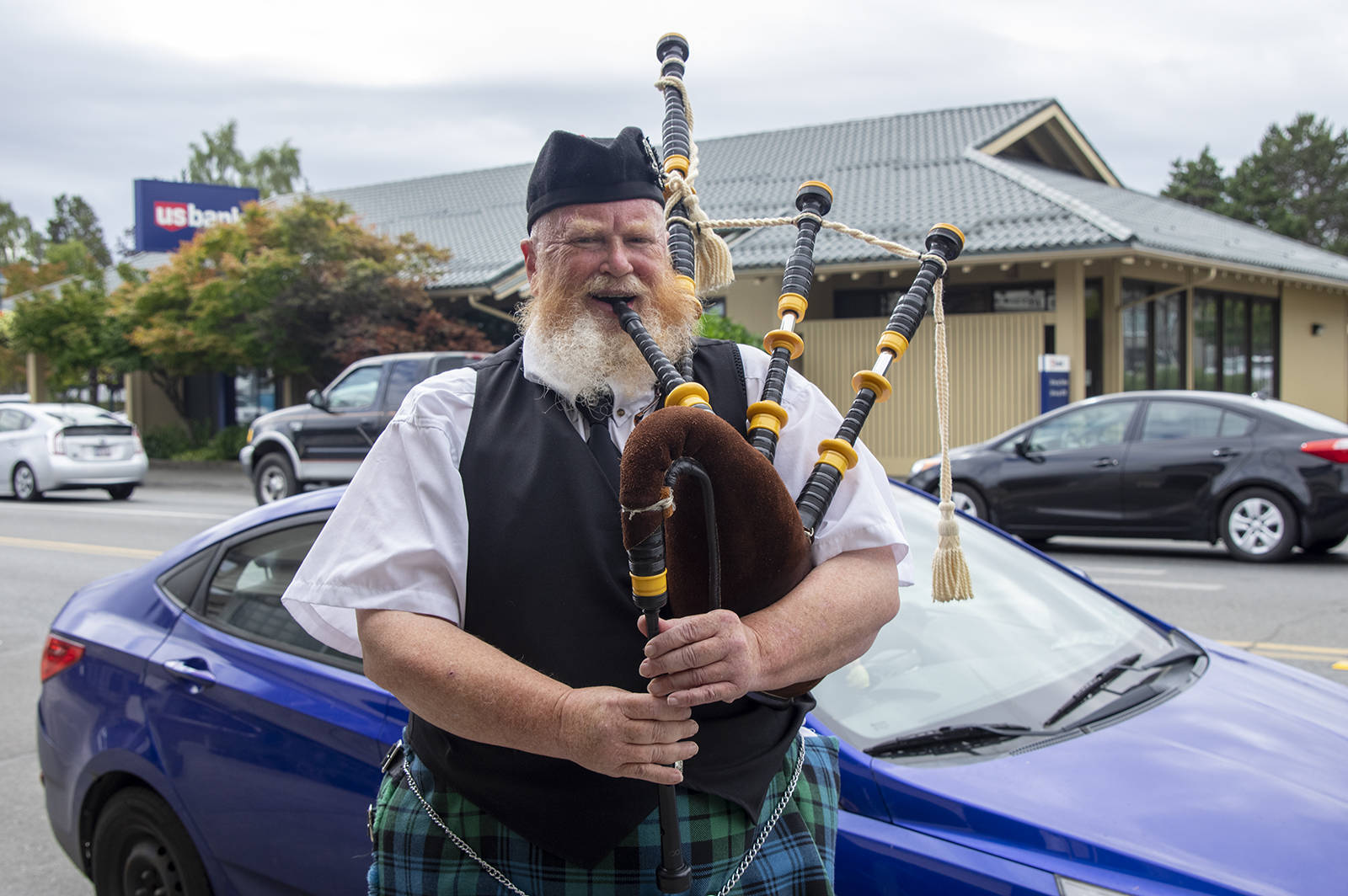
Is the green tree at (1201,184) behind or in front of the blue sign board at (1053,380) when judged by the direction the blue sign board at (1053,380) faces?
behind

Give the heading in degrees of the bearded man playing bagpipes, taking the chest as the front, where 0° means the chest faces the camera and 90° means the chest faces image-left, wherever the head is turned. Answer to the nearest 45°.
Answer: approximately 0°

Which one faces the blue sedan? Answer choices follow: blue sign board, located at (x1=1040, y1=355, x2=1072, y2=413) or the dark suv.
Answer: the blue sign board

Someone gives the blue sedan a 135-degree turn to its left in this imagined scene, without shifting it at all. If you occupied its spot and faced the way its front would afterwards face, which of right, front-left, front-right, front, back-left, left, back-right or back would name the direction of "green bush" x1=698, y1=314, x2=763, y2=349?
front

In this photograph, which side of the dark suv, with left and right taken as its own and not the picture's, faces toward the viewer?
left

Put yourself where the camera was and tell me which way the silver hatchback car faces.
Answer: facing away from the viewer and to the left of the viewer

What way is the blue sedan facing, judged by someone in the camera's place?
facing the viewer and to the right of the viewer

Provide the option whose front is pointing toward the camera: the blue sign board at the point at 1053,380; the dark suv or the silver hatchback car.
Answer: the blue sign board

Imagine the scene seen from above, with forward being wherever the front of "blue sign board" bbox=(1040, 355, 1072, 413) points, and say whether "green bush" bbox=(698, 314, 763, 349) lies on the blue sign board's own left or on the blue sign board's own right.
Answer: on the blue sign board's own right

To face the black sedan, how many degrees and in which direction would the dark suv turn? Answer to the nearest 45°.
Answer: approximately 135° to its left

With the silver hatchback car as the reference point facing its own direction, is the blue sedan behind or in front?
behind

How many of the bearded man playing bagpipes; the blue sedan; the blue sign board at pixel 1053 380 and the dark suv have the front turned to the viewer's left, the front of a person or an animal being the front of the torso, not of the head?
1

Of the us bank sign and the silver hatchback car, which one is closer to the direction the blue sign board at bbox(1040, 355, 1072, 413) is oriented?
the silver hatchback car

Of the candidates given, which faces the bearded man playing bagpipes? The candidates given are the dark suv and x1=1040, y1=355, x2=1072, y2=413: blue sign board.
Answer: the blue sign board

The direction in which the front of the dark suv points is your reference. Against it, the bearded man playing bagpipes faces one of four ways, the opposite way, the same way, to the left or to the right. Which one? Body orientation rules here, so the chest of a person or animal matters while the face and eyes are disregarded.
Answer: to the left
